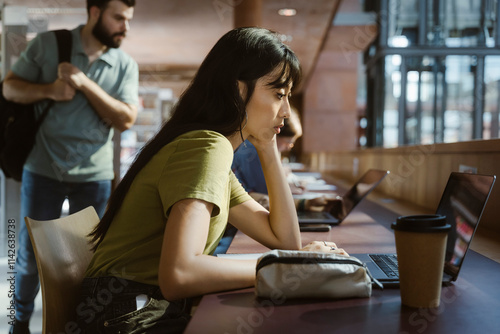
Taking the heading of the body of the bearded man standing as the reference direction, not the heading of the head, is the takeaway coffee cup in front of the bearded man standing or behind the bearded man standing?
in front

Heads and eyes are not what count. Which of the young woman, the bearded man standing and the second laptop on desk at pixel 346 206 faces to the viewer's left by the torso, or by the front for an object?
the second laptop on desk

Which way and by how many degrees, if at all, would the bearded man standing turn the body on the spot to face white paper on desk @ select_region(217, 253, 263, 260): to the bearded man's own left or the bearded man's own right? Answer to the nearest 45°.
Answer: approximately 45° to the bearded man's own right

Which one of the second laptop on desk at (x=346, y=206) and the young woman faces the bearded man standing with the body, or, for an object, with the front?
the second laptop on desk

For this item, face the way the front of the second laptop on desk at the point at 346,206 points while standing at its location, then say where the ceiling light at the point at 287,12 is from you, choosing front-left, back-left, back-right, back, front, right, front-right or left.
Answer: right

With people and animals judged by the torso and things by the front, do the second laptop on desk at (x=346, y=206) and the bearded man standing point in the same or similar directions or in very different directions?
very different directions

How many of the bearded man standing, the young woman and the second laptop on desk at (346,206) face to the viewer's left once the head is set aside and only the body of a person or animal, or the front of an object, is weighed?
1

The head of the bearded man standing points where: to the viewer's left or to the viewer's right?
to the viewer's right

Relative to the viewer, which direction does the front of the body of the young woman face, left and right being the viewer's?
facing to the right of the viewer

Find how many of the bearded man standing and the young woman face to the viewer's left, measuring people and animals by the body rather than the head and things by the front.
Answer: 0

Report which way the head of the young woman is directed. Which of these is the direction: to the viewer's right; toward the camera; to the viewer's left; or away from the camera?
to the viewer's right

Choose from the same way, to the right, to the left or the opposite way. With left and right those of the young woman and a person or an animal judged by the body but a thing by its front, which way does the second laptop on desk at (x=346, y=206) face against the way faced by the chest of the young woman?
the opposite way

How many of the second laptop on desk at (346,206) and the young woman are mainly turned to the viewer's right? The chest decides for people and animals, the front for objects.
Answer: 1

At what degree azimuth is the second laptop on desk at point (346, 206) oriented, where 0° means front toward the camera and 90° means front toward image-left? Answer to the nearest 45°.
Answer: approximately 90°

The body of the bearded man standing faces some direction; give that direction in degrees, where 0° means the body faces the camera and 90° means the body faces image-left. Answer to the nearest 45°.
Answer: approximately 315°
